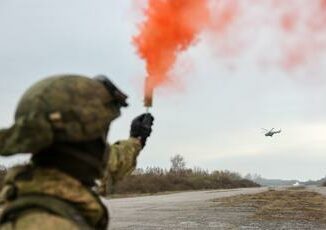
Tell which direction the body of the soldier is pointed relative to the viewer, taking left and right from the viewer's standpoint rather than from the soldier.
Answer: facing away from the viewer and to the right of the viewer

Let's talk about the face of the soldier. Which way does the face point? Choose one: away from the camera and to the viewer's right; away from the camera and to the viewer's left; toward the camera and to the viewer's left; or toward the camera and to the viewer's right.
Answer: away from the camera and to the viewer's right
